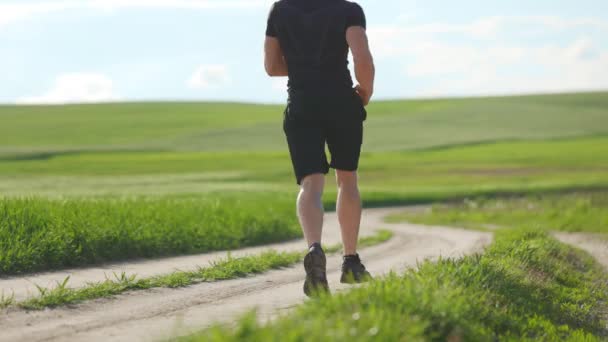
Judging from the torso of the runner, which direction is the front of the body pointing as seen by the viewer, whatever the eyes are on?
away from the camera
